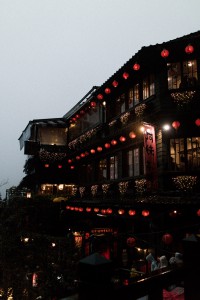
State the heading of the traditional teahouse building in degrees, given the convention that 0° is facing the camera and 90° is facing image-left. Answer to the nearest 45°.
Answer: approximately 45°
